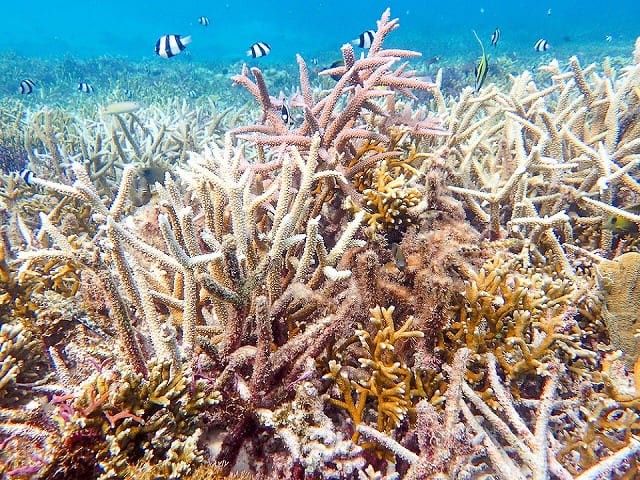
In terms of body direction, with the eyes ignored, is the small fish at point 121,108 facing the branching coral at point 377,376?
no

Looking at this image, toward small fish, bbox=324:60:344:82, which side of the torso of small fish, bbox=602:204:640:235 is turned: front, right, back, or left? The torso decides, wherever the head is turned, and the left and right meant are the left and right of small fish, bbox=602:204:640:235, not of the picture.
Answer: front

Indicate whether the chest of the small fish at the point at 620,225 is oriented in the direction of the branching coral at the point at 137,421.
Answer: no

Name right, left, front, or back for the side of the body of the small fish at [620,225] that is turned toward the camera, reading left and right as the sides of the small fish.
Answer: left

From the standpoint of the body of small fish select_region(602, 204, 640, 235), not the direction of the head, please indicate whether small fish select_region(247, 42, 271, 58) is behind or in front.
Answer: in front

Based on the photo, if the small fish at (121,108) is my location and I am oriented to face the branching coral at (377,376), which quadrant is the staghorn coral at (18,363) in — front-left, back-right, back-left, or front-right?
front-right

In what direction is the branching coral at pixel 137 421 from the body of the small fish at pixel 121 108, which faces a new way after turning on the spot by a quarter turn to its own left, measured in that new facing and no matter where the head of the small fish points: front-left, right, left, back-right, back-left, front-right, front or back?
front

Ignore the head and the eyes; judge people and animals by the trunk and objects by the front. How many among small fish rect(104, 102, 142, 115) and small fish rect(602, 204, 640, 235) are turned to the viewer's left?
2

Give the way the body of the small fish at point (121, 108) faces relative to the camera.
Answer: to the viewer's left
